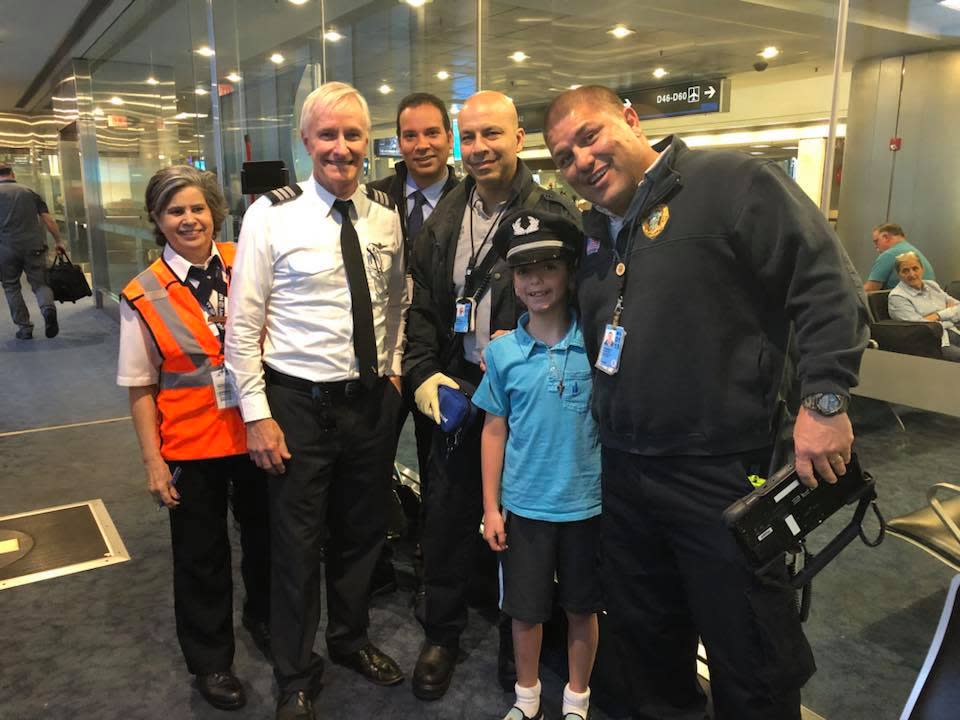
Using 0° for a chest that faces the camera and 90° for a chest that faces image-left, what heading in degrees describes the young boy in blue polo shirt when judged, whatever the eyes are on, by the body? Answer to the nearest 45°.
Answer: approximately 0°

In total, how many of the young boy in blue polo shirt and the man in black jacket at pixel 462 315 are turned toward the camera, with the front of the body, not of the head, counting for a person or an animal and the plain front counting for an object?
2

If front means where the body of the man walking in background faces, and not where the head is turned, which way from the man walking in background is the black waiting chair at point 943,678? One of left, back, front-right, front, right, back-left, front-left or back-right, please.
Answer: back

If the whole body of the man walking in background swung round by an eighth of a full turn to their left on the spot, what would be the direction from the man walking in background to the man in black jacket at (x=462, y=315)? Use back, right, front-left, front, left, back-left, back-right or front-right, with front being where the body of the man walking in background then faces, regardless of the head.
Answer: back-left

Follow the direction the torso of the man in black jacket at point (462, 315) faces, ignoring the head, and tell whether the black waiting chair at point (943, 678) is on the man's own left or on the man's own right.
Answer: on the man's own left

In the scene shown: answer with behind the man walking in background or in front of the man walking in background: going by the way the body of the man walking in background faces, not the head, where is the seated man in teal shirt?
behind

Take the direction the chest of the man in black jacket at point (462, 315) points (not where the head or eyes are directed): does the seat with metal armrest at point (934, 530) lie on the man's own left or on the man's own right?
on the man's own left

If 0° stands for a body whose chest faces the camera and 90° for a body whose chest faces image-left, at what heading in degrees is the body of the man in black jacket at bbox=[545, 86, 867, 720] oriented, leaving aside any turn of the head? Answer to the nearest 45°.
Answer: approximately 45°
